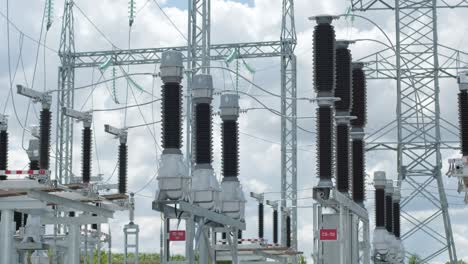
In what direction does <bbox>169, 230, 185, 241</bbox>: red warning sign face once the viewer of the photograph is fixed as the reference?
facing the viewer

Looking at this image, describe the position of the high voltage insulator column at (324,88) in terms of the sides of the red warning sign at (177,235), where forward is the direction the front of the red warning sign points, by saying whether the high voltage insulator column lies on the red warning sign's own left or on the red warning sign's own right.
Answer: on the red warning sign's own left

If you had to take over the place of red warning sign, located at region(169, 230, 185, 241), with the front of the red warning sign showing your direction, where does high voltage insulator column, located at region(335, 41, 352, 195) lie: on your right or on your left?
on your left

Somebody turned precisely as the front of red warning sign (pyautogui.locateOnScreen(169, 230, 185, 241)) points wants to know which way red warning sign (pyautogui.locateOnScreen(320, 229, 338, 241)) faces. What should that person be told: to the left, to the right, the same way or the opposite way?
the same way

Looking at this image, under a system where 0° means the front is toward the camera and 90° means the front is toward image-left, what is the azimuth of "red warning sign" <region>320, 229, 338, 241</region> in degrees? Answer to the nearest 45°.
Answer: approximately 0°

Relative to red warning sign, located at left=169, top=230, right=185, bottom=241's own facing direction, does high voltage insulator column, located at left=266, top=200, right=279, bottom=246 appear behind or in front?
behind

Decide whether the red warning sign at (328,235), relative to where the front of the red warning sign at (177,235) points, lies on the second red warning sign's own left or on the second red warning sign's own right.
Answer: on the second red warning sign's own left

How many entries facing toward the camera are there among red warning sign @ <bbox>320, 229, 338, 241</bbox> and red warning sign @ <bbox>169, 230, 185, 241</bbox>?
2

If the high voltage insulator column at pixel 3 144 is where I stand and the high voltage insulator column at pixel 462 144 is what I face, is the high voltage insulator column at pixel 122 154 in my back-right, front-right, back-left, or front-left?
front-left

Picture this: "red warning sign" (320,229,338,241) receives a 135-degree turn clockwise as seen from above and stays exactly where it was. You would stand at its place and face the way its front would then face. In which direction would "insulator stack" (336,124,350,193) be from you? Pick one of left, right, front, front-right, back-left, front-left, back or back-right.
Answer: front-right
